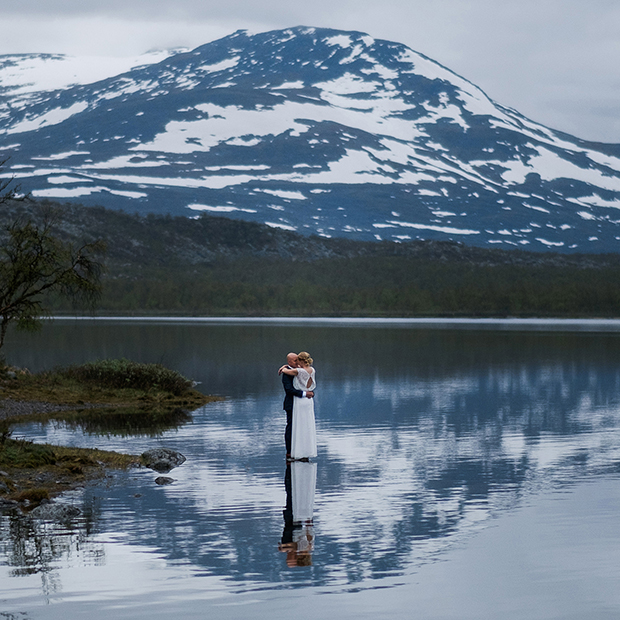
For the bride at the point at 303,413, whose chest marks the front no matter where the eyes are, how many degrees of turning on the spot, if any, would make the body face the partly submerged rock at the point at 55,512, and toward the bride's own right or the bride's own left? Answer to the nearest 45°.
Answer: approximately 90° to the bride's own left

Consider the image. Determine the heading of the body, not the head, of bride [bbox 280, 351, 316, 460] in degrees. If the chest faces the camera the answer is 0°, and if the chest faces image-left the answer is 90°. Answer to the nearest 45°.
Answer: approximately 135°

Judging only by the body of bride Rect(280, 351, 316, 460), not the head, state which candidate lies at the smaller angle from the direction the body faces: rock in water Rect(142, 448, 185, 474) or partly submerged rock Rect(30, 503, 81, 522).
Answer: the rock in water

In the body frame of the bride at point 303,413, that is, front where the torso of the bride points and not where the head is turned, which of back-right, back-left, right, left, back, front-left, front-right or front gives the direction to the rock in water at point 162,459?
front-left

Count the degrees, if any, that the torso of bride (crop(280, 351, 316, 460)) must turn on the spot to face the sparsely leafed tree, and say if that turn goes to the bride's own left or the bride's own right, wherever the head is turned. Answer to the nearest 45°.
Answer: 0° — they already face it
